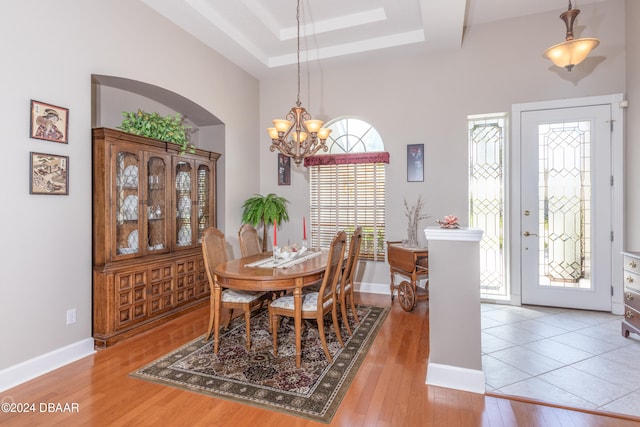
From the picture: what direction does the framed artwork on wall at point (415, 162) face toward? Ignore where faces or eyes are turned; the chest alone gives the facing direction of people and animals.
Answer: toward the camera

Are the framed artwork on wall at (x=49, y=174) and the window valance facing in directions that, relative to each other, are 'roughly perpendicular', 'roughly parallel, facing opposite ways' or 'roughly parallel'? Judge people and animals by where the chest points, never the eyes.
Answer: roughly perpendicular

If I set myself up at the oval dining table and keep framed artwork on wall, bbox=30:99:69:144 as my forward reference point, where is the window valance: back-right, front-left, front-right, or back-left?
back-right

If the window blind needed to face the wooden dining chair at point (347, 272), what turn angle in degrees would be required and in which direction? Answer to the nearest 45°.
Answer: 0° — it already faces it

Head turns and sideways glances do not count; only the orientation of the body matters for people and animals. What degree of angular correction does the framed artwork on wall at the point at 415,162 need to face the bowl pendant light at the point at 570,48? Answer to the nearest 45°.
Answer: approximately 45° to its left

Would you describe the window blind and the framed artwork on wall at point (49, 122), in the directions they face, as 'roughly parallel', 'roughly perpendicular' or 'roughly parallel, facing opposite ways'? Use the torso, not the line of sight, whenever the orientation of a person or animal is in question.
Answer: roughly perpendicular

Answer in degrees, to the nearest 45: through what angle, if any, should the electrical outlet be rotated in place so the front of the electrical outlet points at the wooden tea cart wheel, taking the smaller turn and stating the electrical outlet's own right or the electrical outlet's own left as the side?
approximately 45° to the electrical outlet's own left

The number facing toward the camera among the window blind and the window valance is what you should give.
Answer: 2

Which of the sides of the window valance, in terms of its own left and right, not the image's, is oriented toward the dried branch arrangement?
left

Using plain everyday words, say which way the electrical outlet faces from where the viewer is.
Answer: facing the viewer and to the right of the viewer

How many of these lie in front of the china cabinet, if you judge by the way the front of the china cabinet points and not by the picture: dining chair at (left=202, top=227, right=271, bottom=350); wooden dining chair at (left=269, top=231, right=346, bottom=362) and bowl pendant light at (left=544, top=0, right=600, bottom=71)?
3

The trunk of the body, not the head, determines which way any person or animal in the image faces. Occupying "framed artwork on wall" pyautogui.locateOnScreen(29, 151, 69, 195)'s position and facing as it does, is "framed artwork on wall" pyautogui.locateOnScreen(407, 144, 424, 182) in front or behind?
in front

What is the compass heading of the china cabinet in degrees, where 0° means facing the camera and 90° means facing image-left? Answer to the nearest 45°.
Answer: approximately 315°

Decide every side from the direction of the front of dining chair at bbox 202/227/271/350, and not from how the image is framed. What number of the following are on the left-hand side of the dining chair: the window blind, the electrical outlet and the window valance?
2

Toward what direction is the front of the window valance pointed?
toward the camera

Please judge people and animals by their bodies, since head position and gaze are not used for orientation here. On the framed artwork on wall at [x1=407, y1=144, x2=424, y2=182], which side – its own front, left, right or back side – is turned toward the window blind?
right
